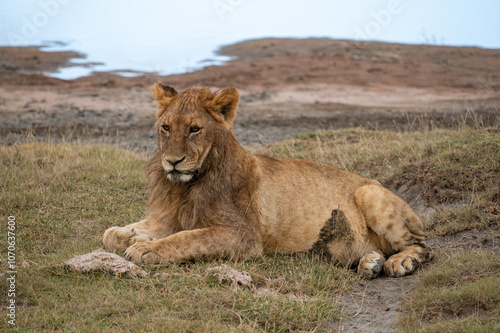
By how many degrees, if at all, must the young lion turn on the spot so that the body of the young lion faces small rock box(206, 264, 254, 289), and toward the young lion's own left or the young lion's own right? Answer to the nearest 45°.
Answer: approximately 90° to the young lion's own left

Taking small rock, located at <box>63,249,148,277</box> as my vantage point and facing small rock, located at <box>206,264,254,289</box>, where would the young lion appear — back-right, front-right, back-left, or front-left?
front-left

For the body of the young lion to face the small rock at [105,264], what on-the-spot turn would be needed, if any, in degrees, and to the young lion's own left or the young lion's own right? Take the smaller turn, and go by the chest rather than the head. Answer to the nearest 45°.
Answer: approximately 45° to the young lion's own left

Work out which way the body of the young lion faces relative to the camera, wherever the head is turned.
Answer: to the viewer's left
